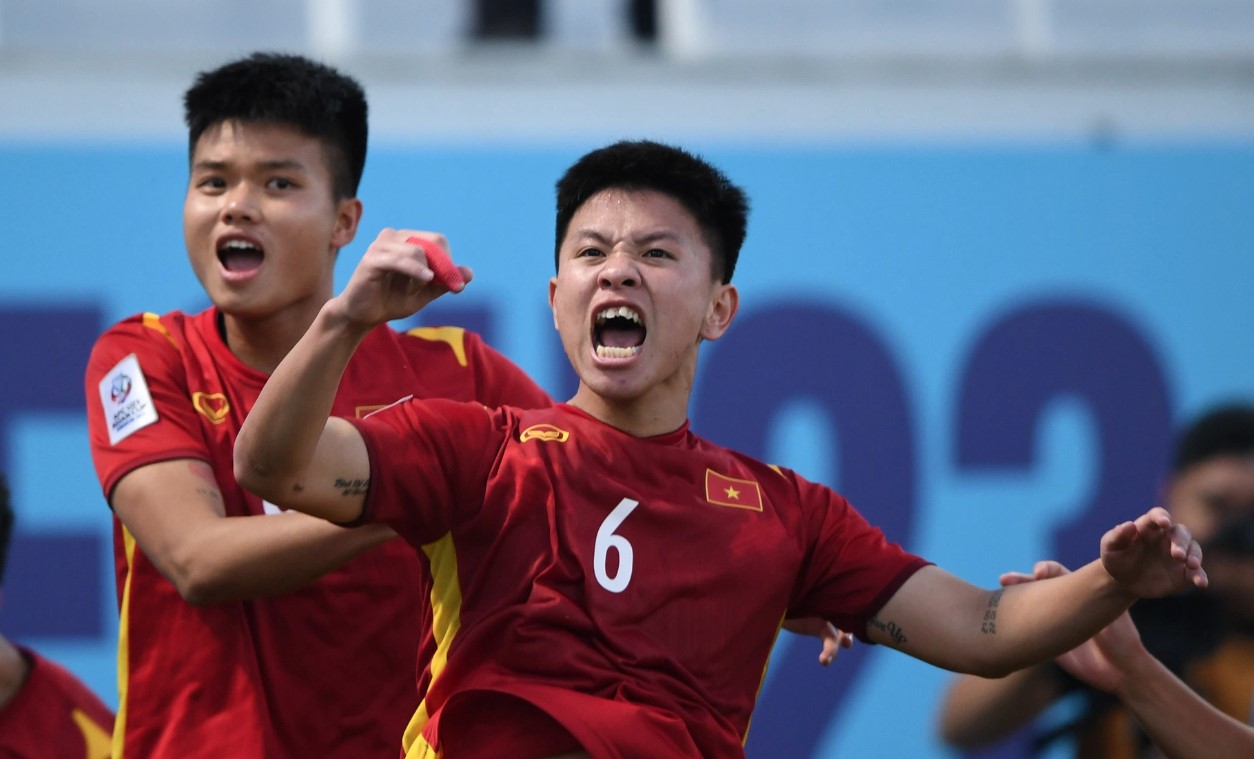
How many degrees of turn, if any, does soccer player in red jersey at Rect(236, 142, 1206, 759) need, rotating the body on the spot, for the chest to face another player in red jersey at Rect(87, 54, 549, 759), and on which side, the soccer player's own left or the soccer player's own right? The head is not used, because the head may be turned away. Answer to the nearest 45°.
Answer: approximately 135° to the soccer player's own right

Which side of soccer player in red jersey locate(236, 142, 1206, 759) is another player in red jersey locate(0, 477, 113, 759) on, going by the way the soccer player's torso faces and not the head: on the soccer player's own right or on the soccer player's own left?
on the soccer player's own right

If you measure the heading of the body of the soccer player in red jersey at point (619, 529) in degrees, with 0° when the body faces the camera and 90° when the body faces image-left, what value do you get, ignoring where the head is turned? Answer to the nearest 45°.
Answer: approximately 0°

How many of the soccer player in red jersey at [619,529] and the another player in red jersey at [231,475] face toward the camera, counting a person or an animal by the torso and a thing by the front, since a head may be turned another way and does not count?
2

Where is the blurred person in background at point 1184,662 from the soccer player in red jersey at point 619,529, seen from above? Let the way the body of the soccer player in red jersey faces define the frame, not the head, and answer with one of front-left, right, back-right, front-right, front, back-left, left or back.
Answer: back-left

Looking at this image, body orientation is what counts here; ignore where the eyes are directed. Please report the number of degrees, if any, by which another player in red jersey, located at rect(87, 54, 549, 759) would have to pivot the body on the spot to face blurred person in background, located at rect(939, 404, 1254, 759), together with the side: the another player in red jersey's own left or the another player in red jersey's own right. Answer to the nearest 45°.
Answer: approximately 90° to the another player in red jersey's own left

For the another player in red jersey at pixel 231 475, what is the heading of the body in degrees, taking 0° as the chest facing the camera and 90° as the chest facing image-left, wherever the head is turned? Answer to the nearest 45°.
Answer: approximately 0°
